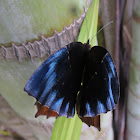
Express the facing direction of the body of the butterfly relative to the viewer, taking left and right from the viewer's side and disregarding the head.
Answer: facing away from the viewer
